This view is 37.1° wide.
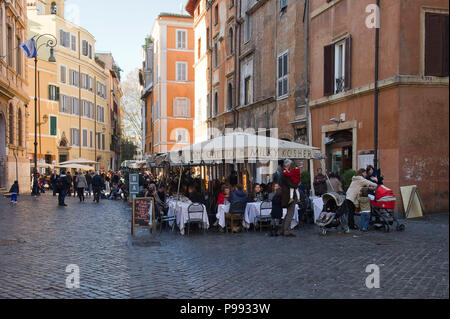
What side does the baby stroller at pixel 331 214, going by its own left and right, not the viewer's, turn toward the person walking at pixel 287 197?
front

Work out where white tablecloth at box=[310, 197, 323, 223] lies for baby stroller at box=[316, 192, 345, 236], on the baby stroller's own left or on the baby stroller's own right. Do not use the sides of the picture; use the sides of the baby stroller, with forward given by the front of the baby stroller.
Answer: on the baby stroller's own right

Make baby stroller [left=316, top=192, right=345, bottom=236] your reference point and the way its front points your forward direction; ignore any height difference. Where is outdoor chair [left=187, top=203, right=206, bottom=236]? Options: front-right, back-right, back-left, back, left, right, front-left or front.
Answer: front-right

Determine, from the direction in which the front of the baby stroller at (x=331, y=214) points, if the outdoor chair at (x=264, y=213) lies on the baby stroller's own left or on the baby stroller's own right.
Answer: on the baby stroller's own right

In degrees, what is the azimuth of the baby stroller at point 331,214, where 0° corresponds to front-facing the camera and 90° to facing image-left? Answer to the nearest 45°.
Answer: approximately 45°

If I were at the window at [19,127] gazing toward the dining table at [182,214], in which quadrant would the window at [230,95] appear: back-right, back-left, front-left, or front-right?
front-left
